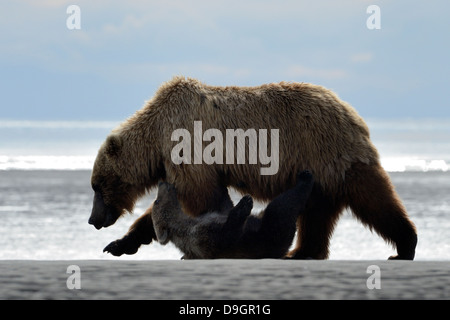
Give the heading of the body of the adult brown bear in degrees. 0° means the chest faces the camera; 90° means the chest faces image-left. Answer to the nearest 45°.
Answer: approximately 90°

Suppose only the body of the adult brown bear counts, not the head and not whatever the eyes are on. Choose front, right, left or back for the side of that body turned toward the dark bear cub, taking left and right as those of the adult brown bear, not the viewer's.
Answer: left
